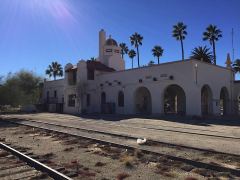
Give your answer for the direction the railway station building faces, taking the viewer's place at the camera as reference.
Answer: facing the viewer and to the left of the viewer

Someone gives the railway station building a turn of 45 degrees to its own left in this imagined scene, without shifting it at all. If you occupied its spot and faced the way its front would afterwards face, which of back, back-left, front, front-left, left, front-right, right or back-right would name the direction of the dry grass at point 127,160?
front

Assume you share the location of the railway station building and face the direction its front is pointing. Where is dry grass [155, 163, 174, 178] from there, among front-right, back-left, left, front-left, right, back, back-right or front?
front-left

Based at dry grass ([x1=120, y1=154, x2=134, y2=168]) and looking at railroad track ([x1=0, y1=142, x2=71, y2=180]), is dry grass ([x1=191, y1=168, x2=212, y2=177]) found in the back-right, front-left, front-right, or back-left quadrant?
back-left

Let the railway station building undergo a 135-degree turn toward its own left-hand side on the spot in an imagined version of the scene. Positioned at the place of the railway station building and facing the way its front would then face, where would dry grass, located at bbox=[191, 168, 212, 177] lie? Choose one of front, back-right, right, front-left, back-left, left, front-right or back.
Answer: right

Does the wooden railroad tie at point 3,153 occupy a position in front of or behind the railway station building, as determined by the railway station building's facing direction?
in front

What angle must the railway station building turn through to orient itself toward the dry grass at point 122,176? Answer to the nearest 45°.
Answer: approximately 45° to its left

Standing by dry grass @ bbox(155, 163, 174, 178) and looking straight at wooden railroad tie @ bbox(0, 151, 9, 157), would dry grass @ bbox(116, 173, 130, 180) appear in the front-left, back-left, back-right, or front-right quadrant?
front-left

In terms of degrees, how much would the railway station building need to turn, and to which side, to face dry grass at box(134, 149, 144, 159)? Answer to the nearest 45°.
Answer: approximately 45° to its left
